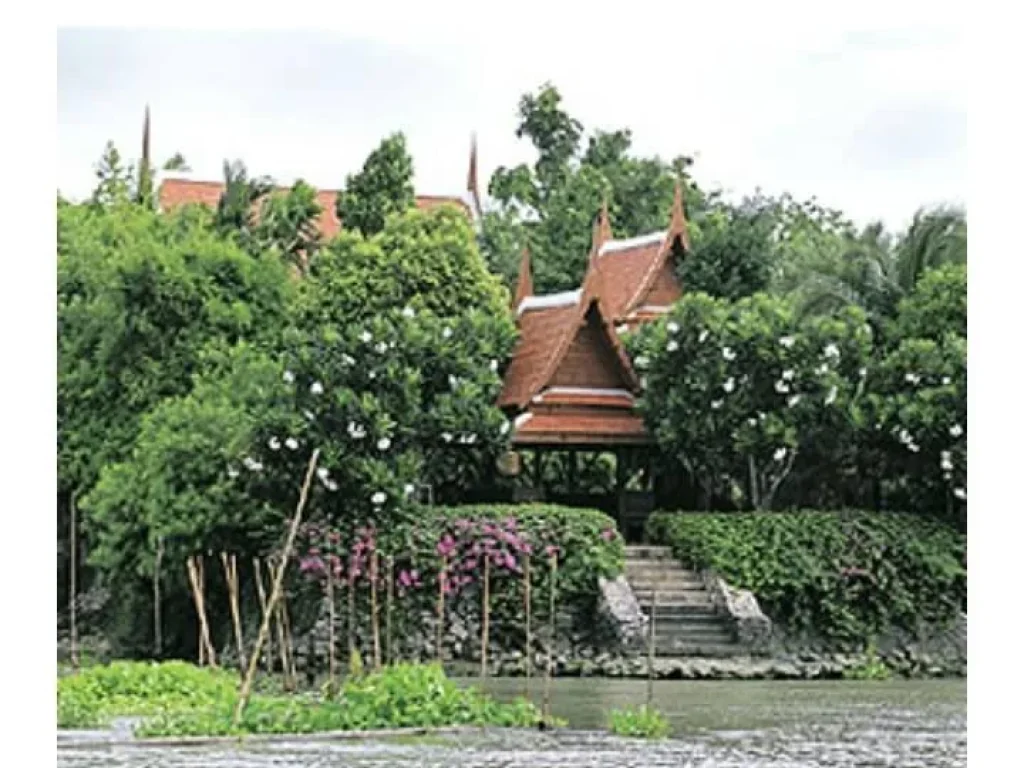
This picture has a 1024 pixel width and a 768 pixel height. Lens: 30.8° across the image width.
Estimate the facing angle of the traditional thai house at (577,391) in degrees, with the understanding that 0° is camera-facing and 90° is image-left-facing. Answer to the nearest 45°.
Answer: approximately 315°

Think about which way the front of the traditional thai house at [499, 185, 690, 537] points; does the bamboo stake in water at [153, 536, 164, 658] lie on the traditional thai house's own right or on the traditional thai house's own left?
on the traditional thai house's own right

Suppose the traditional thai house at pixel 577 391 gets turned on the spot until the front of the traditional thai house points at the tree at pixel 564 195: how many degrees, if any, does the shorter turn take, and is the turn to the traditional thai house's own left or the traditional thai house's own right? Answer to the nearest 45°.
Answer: approximately 135° to the traditional thai house's own left

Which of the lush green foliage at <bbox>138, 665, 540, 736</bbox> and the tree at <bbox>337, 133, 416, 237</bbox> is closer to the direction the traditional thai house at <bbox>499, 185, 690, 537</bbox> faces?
the lush green foliage

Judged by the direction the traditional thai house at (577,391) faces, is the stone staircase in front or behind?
in front

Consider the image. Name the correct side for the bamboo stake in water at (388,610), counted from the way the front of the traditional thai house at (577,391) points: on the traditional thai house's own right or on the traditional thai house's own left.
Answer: on the traditional thai house's own right

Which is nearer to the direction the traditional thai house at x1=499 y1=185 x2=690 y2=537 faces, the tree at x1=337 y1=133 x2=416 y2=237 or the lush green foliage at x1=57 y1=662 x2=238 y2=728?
the lush green foliage

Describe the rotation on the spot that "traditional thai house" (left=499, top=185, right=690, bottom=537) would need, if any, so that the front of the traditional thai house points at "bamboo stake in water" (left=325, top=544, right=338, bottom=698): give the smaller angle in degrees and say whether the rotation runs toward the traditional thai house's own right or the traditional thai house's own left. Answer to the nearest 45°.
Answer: approximately 45° to the traditional thai house's own right

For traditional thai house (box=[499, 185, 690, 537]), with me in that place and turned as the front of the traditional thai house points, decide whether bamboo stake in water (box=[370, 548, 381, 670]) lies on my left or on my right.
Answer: on my right

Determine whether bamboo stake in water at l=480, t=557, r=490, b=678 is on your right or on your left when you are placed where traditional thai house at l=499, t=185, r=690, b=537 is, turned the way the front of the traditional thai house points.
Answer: on your right

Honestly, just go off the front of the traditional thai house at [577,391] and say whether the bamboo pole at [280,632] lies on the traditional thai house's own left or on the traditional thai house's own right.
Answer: on the traditional thai house's own right
